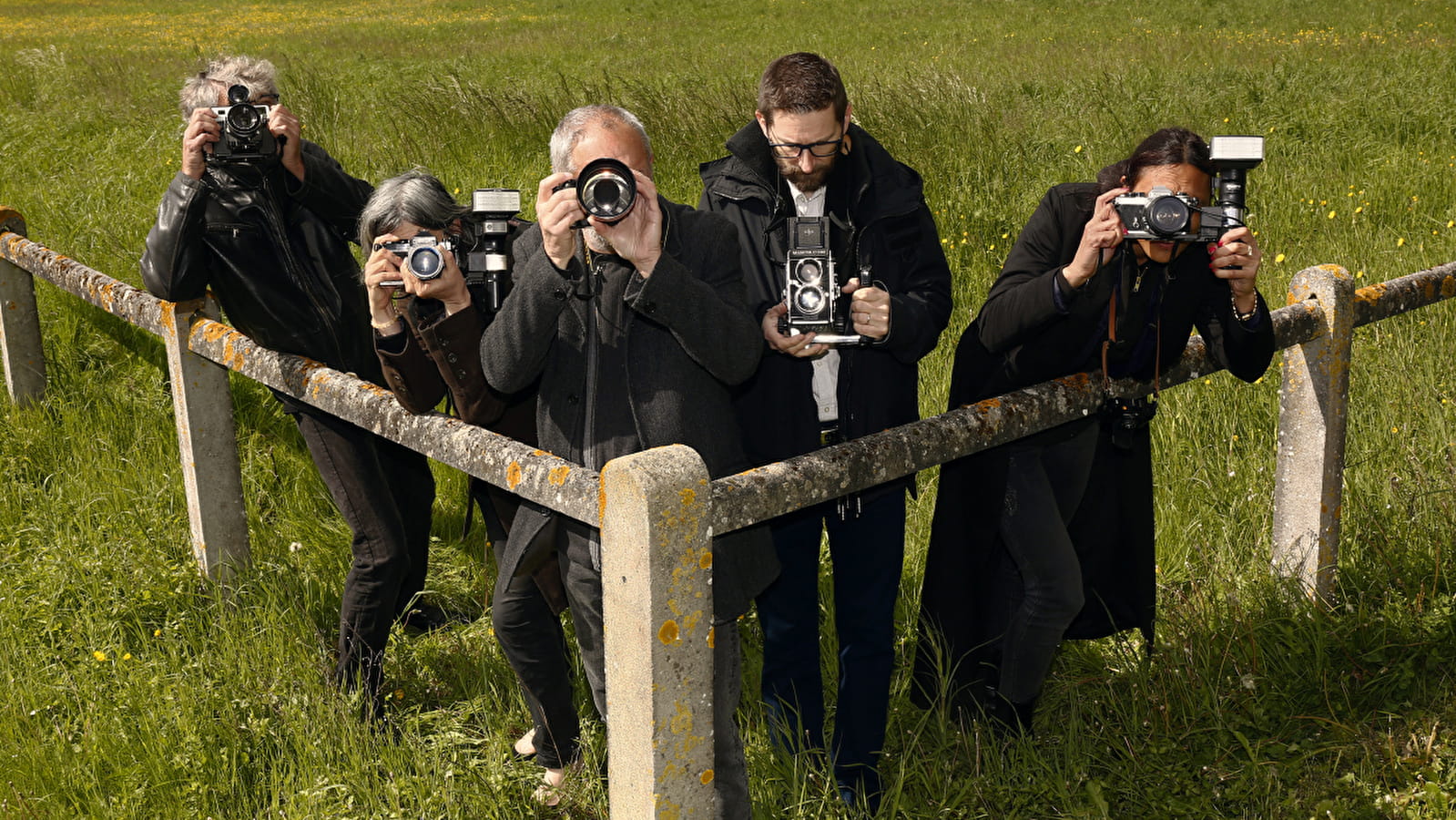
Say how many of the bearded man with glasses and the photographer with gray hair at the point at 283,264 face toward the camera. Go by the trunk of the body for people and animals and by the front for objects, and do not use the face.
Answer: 2

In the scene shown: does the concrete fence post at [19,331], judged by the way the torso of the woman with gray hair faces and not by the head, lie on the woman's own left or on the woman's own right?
on the woman's own right

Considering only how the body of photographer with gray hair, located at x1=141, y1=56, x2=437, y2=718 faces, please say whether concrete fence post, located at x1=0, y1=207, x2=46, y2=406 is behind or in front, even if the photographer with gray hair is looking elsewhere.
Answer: behind

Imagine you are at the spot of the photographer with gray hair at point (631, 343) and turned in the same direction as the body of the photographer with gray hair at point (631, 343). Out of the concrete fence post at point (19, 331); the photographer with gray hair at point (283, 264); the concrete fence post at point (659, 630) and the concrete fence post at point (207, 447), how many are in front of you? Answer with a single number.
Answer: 1
